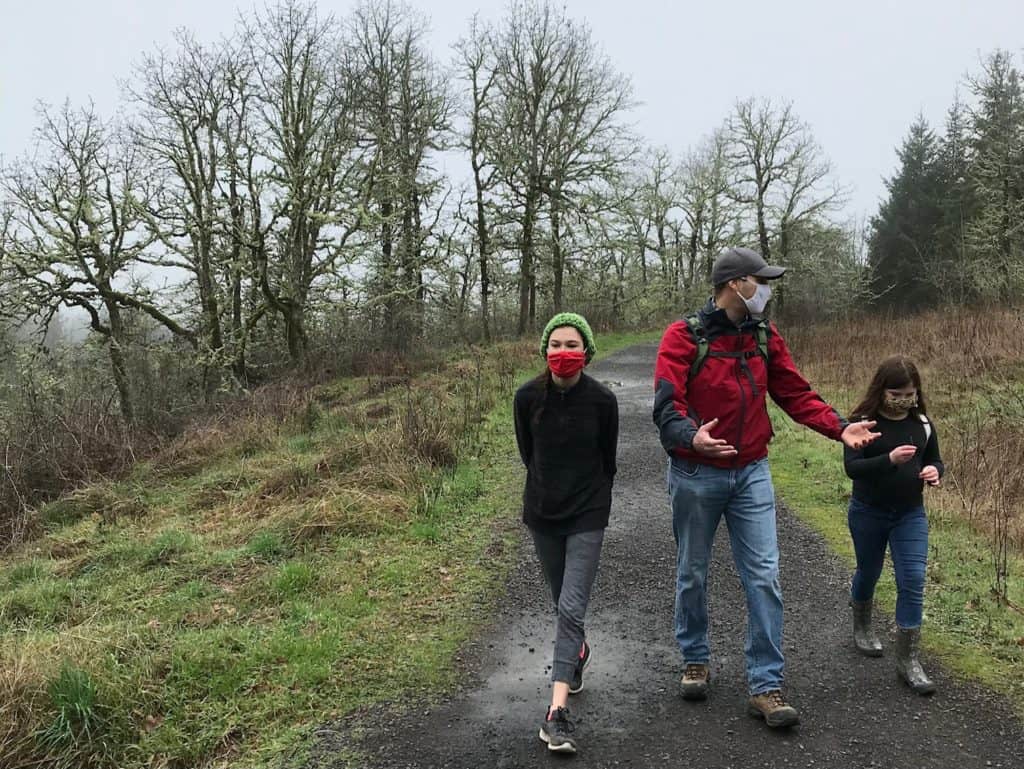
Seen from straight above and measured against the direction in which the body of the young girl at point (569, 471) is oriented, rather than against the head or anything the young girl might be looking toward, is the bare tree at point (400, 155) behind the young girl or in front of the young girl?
behind

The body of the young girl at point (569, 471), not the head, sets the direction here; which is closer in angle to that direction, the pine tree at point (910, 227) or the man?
the man

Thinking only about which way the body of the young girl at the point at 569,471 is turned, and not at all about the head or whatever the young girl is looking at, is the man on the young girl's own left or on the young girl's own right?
on the young girl's own left

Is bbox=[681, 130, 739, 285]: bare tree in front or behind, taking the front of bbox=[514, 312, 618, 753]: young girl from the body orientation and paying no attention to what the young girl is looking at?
behind

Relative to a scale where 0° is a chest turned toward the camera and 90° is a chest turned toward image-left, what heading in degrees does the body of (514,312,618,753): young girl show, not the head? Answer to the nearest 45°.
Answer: approximately 0°

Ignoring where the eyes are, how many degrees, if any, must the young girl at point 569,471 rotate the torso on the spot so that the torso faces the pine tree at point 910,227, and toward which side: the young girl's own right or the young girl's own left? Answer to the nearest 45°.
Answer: approximately 135° to the young girl's own left

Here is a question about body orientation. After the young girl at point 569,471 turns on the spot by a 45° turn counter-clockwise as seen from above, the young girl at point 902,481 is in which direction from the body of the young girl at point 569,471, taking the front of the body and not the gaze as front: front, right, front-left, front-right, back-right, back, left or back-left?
front-left
